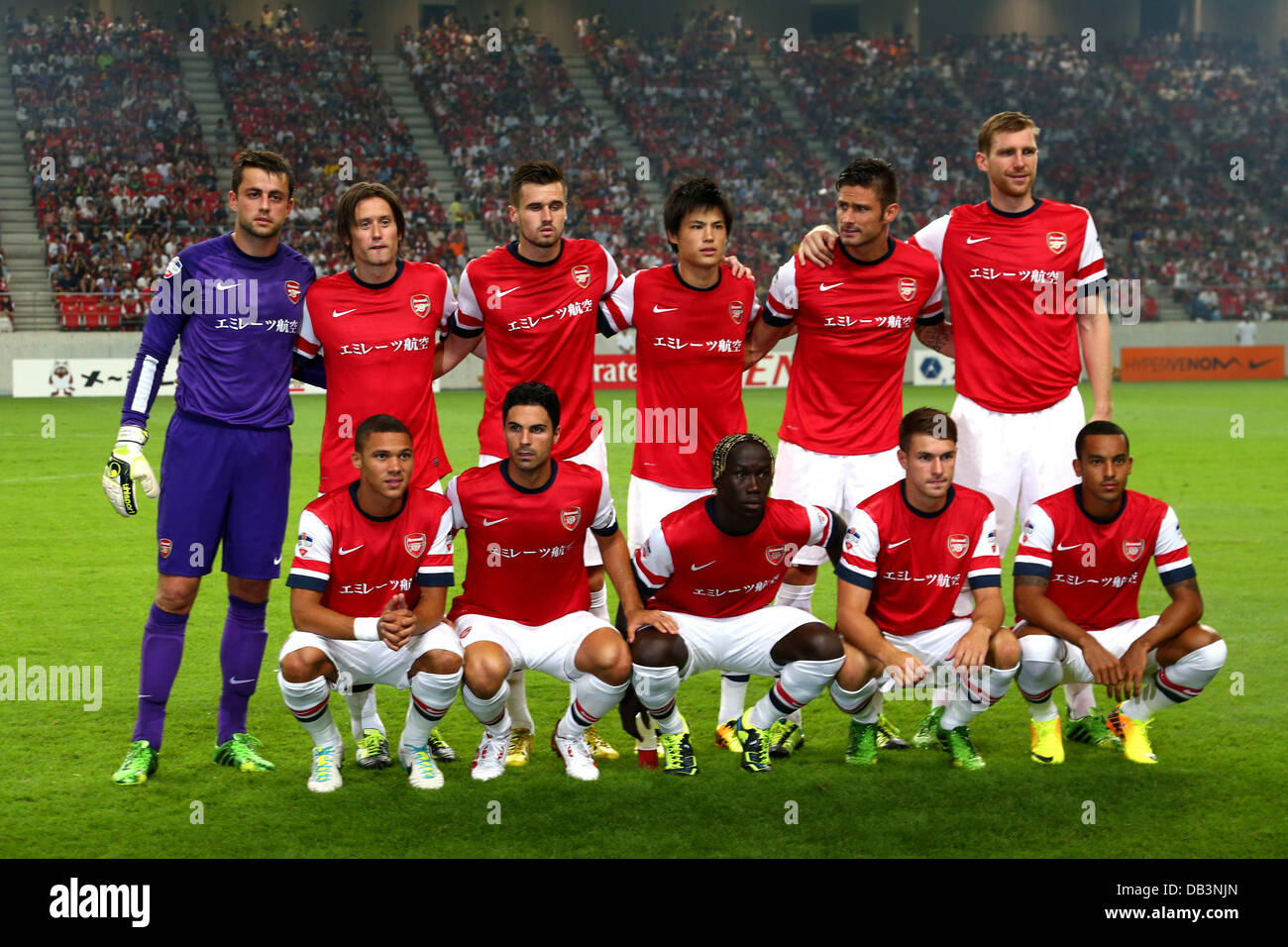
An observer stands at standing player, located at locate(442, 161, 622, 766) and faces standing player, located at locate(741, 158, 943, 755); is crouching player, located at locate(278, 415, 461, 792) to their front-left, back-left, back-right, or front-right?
back-right

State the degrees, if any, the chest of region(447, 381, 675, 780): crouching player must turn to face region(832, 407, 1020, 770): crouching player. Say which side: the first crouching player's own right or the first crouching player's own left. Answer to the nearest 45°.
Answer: approximately 90° to the first crouching player's own left

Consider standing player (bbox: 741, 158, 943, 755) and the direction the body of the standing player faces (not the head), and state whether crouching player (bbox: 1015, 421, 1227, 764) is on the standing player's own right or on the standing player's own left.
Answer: on the standing player's own left

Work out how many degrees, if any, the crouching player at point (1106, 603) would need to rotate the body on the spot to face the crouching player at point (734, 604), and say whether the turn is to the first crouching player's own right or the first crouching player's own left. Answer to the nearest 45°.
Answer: approximately 90° to the first crouching player's own right

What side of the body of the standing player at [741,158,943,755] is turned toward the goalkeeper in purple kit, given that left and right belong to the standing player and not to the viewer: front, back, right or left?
right

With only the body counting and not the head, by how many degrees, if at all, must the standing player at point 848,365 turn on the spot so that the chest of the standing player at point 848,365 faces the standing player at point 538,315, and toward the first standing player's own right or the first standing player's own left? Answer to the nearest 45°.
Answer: approximately 90° to the first standing player's own right

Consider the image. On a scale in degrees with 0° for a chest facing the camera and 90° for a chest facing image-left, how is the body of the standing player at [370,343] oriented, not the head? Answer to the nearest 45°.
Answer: approximately 0°

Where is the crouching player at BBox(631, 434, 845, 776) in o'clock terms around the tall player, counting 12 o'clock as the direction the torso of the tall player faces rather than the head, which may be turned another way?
The crouching player is roughly at 2 o'clock from the tall player.

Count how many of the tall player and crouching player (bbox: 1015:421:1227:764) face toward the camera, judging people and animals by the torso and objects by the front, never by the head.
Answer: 2

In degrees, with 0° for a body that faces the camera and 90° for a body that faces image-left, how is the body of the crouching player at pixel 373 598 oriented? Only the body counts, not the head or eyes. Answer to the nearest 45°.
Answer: approximately 0°
